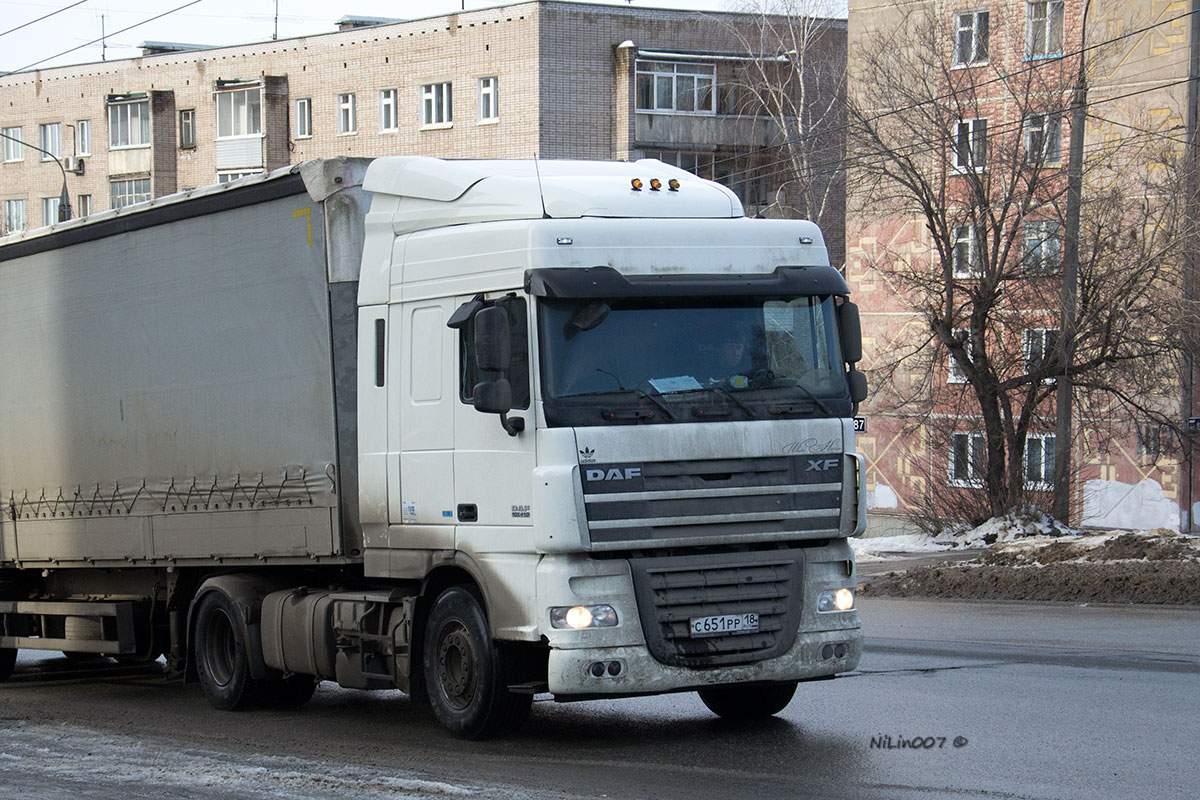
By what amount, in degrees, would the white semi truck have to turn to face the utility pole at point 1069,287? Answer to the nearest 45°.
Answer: approximately 90° to its left

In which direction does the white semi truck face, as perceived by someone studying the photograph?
facing the viewer and to the right of the viewer

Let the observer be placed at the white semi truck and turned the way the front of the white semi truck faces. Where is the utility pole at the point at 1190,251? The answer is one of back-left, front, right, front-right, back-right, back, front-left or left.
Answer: left

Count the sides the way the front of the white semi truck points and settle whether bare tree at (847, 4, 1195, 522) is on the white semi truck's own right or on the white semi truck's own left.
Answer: on the white semi truck's own left

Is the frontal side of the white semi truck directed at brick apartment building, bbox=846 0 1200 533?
no
